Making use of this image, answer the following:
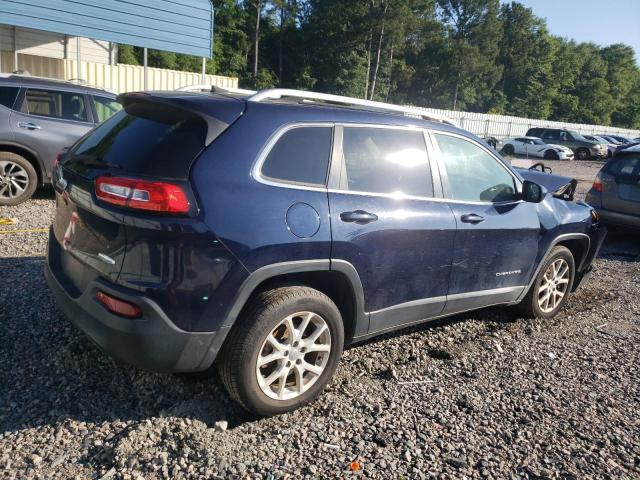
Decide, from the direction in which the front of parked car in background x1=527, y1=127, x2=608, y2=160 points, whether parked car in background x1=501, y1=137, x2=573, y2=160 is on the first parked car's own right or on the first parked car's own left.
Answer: on the first parked car's own right

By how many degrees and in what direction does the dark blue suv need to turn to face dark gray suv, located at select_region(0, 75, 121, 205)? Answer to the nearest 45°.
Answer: approximately 90° to its left

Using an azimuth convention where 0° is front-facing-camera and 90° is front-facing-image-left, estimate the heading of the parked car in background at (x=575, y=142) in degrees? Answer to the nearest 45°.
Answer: approximately 315°

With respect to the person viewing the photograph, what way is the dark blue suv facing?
facing away from the viewer and to the right of the viewer
